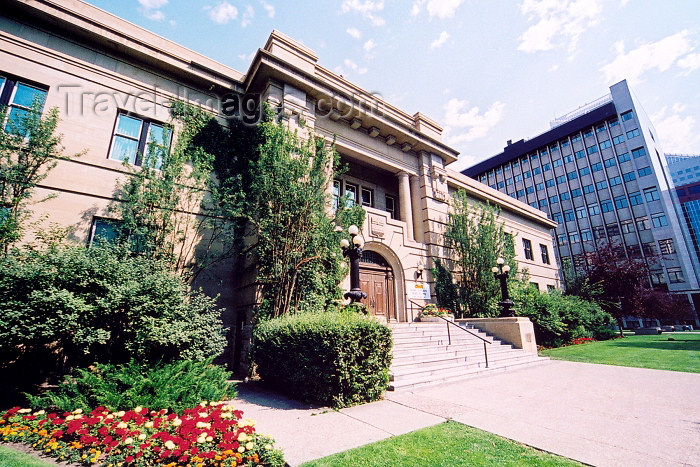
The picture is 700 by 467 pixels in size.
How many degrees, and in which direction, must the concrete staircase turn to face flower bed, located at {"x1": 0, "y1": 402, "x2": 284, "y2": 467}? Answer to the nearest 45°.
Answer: approximately 45° to its right

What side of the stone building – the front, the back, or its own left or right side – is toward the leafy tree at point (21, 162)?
right

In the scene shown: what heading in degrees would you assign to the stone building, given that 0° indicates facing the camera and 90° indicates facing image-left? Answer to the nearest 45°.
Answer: approximately 315°

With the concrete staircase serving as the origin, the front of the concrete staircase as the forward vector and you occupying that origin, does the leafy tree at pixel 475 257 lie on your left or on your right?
on your left

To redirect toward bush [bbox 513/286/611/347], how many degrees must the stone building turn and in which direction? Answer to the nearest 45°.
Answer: approximately 45° to its left

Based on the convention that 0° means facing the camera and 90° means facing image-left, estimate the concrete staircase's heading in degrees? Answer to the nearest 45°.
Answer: approximately 315°

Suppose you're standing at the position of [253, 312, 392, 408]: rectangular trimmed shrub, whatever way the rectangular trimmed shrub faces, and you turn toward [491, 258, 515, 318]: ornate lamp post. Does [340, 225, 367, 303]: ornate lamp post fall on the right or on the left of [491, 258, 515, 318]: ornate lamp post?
left

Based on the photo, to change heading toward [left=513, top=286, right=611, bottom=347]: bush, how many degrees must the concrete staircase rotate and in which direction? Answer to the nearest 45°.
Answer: approximately 90° to its left

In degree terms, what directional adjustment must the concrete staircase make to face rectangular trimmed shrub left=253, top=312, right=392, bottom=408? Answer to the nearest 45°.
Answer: approximately 45° to its right

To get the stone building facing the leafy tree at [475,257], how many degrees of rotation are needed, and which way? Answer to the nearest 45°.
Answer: approximately 45° to its left

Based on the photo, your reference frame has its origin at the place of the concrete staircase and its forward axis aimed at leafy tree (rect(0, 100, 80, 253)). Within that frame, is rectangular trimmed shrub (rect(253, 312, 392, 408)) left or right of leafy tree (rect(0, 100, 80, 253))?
left
